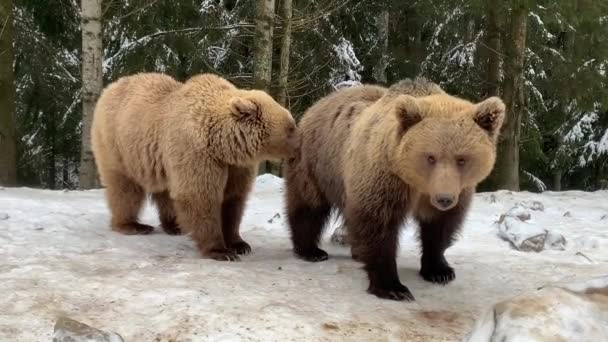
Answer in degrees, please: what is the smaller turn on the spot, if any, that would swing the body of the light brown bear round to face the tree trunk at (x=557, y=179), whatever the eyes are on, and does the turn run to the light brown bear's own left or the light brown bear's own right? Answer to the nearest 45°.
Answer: approximately 90° to the light brown bear's own left

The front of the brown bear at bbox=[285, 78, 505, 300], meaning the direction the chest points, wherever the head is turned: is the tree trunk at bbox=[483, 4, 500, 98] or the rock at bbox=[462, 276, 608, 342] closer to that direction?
the rock

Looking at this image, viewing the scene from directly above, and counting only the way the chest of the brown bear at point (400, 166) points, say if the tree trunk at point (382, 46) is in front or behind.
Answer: behind

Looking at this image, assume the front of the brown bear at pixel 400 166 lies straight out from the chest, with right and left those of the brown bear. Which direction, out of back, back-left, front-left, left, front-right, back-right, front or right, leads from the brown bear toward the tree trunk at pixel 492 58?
back-left

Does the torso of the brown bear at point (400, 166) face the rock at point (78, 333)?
no

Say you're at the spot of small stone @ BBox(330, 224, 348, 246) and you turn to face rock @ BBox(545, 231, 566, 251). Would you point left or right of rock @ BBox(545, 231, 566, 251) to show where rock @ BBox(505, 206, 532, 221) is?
left

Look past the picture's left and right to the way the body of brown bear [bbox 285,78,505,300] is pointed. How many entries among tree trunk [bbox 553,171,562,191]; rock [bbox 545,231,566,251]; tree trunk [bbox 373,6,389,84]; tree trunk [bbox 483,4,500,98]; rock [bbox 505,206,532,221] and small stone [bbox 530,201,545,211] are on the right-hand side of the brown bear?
0

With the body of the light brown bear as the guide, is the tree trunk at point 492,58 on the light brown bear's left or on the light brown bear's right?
on the light brown bear's left

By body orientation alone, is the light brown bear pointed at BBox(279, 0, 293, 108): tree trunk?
no

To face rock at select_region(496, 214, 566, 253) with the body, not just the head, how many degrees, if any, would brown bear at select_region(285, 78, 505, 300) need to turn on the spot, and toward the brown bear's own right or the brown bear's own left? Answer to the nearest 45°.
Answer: approximately 90° to the brown bear's own left

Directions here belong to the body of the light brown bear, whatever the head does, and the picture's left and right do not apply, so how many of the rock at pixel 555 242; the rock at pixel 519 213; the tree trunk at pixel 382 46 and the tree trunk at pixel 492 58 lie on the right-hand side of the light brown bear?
0

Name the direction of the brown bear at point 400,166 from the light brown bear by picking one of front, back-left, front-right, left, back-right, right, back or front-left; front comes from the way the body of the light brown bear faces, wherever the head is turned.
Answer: front

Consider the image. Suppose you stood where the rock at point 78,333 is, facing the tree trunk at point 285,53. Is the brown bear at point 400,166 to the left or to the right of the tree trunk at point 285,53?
right

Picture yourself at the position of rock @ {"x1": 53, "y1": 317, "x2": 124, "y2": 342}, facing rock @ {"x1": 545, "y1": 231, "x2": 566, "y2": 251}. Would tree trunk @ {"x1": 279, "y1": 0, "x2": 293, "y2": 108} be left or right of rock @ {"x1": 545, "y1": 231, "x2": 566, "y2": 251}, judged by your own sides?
left

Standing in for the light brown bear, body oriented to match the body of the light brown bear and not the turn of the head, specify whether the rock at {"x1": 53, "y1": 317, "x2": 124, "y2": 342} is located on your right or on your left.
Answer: on your right

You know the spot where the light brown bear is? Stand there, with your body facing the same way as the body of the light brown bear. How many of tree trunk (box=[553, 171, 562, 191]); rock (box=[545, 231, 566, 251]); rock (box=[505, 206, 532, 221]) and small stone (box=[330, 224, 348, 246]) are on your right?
0

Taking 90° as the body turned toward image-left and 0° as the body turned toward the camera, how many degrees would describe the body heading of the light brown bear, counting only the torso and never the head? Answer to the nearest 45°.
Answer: approximately 315°
